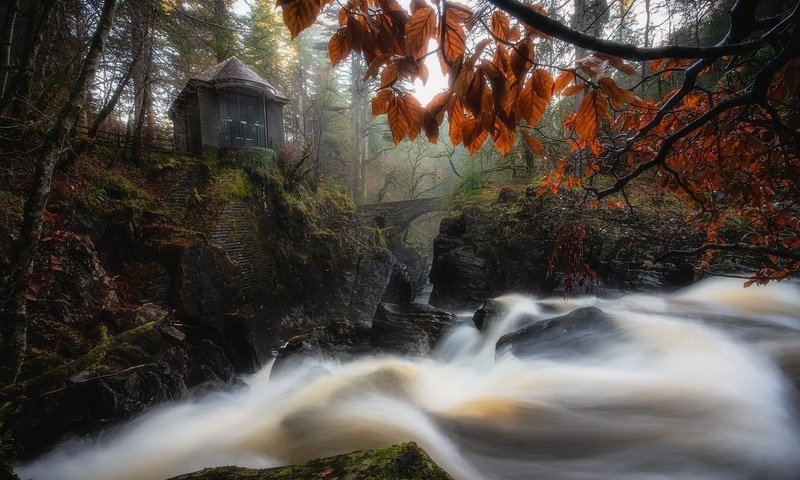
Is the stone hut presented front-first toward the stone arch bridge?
no

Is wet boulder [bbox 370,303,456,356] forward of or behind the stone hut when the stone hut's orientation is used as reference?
forward

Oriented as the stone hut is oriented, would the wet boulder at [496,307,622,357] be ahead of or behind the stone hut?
ahead

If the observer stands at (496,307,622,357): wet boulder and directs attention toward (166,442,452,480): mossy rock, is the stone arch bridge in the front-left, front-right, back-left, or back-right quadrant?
back-right

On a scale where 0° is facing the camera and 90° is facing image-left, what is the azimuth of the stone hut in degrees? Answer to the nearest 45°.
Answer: approximately 315°

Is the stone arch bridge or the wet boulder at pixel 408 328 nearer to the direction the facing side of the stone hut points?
the wet boulder

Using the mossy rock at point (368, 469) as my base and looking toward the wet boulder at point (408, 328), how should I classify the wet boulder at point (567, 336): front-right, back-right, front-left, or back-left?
front-right

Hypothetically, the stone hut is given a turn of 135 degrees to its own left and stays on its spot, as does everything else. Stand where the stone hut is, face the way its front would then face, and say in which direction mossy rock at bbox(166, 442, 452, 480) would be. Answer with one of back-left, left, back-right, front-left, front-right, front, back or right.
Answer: back
